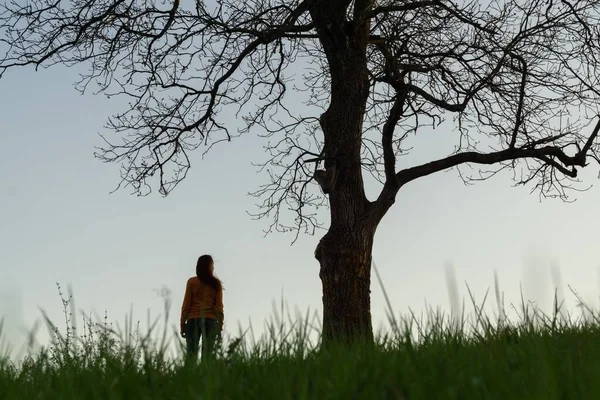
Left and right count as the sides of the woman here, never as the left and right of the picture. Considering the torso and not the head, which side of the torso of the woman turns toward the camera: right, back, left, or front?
back
